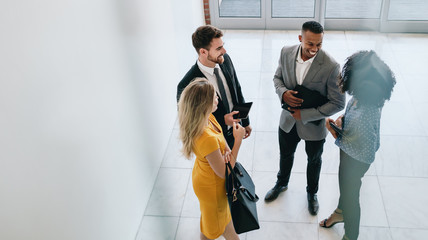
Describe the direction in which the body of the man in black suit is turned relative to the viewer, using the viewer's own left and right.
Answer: facing the viewer and to the right of the viewer

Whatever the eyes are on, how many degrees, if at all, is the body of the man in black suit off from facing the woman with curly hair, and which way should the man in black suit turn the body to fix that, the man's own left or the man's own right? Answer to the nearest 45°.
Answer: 0° — they already face them

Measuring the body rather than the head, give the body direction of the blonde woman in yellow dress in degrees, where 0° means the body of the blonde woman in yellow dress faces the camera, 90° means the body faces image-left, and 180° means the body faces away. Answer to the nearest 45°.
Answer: approximately 270°

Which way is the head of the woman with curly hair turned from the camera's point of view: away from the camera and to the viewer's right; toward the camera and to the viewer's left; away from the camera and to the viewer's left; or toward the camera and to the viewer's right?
away from the camera and to the viewer's left

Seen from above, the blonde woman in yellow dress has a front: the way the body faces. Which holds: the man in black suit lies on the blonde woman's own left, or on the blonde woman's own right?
on the blonde woman's own left

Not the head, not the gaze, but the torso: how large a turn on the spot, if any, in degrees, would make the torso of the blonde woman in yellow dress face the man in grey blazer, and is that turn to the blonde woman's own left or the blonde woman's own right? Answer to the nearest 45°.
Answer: approximately 45° to the blonde woman's own left

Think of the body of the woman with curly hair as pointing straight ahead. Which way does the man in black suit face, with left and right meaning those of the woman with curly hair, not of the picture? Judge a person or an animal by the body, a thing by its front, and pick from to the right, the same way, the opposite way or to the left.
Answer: the opposite way

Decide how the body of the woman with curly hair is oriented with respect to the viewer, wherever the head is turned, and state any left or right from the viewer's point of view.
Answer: facing to the left of the viewer

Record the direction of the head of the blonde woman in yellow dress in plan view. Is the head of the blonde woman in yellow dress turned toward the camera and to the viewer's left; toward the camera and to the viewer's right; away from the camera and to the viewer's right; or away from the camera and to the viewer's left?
away from the camera and to the viewer's right

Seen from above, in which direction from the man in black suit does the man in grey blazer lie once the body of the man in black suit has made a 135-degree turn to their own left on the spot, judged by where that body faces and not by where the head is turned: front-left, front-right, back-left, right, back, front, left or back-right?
right

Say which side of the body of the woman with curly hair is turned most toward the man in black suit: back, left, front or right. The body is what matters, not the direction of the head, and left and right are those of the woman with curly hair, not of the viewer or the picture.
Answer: front

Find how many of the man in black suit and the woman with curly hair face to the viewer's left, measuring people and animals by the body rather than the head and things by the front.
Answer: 1
